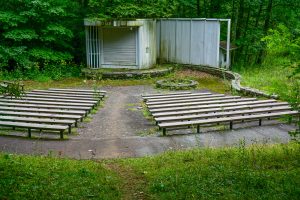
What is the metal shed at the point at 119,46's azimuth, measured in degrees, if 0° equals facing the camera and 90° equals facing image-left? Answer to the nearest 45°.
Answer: approximately 0°

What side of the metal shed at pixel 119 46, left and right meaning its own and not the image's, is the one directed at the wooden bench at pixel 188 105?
front

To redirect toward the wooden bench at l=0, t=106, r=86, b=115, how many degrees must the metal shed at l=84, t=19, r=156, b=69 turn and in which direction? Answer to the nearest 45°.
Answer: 0° — it already faces it

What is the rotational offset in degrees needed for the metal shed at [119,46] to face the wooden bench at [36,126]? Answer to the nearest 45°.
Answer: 0° — it already faces it

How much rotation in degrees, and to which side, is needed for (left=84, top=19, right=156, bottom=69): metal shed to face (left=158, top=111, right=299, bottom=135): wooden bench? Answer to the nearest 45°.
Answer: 0° — it already faces it

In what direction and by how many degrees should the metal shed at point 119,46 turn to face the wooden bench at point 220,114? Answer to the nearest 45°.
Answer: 0° — it already faces it

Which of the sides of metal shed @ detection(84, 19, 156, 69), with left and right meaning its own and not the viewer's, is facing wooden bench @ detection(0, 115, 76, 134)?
front

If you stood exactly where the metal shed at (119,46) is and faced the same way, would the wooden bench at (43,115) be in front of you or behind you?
in front

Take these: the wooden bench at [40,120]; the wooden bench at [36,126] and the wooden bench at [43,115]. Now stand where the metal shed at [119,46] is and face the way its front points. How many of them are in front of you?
3
